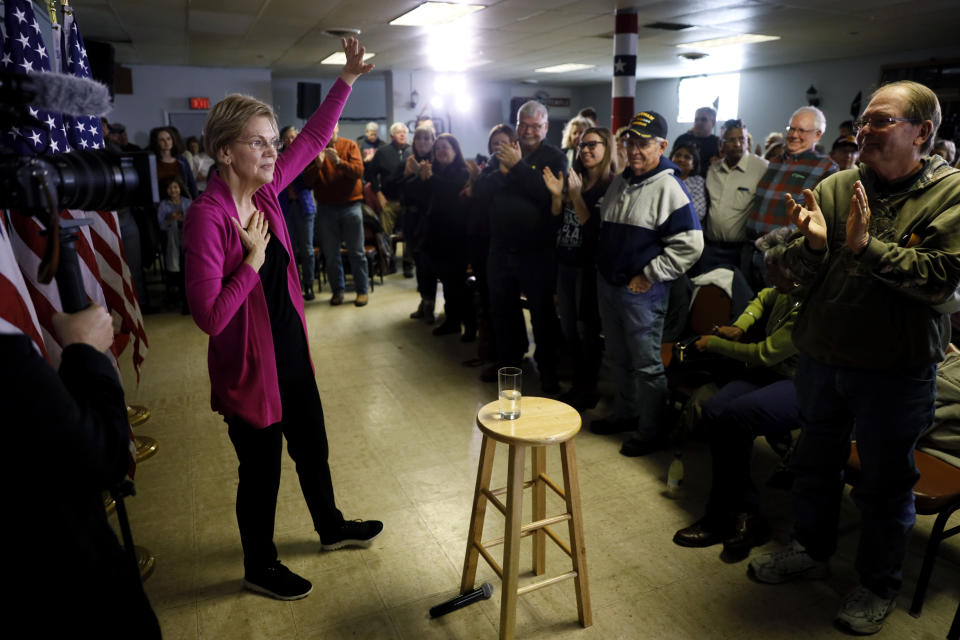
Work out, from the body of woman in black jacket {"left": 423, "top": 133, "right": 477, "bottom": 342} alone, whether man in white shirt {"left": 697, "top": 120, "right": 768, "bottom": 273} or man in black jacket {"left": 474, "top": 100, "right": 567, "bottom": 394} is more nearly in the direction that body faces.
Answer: the man in black jacket

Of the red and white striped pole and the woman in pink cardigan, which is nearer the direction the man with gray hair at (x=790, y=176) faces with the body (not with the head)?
the woman in pink cardigan

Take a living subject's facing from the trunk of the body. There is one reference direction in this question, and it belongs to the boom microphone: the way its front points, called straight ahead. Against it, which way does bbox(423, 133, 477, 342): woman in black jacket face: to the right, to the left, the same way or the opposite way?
the opposite way

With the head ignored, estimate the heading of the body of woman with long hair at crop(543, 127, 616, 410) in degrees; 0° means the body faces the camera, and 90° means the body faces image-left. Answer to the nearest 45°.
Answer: approximately 45°

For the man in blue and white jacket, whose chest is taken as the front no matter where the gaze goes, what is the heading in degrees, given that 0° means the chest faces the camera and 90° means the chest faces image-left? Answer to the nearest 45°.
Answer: approximately 45°

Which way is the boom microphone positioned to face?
to the viewer's right

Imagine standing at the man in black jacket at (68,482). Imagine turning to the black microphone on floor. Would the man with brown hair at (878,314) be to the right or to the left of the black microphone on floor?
right
